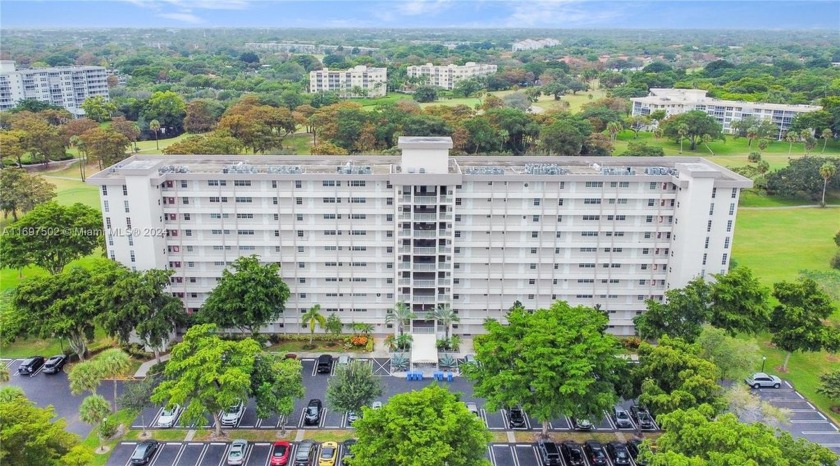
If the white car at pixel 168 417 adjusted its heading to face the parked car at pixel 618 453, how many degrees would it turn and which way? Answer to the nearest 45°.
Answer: approximately 90° to its left

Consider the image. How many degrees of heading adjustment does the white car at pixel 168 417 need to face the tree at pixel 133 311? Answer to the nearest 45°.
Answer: approximately 135° to its right

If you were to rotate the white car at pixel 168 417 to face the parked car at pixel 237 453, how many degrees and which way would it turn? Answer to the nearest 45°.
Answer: approximately 90° to its left

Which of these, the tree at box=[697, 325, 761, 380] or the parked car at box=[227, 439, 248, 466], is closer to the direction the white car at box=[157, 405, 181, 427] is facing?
the parked car

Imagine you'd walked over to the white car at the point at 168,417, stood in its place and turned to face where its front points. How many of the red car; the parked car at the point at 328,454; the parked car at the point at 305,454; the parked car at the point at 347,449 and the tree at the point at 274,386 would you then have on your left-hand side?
5

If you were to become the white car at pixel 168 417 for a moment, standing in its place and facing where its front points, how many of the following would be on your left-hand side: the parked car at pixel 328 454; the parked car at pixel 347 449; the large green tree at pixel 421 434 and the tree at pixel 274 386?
4

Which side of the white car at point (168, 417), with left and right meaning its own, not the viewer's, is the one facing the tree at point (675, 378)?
left

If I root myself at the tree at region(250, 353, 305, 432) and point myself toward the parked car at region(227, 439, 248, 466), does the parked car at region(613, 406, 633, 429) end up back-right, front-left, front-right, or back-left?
back-left

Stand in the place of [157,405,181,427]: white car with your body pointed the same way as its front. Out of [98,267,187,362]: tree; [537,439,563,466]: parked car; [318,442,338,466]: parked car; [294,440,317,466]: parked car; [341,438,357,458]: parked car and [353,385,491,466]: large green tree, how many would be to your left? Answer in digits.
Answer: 5

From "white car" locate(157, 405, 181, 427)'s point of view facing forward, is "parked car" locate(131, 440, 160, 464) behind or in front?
in front

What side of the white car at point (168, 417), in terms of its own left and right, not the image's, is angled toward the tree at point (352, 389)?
left

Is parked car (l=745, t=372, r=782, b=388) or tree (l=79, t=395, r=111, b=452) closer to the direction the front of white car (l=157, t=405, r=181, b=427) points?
the tree

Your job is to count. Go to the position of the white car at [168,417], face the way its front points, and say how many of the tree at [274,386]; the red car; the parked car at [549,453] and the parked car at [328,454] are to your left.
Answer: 4

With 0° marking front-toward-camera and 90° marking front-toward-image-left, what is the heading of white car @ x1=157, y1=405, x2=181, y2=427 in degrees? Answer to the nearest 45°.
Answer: approximately 45°
